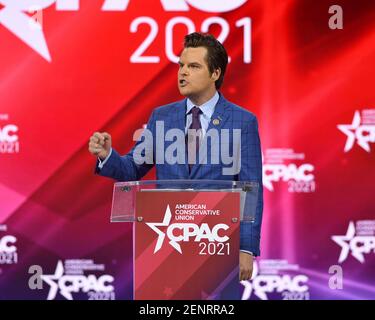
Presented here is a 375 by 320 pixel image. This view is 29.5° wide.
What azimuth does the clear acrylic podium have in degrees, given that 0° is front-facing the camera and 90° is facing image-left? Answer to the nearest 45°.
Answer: approximately 0°

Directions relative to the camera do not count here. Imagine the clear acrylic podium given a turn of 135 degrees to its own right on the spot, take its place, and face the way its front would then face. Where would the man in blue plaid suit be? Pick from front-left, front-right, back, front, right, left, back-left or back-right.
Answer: front-right

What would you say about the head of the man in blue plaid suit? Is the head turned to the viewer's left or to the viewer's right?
to the viewer's left
